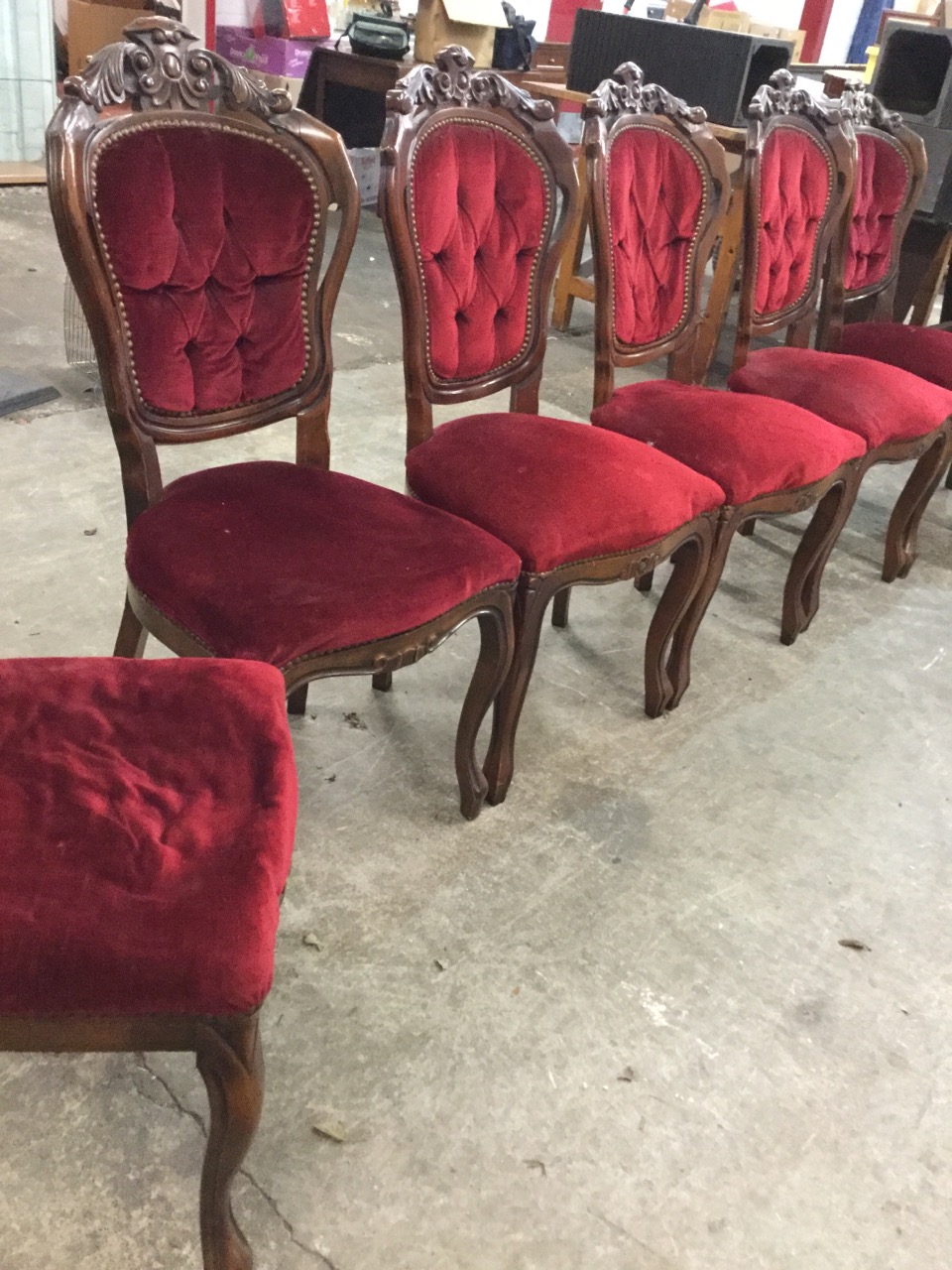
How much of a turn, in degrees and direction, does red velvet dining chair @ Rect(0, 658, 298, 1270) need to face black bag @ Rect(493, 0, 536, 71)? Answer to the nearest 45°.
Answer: approximately 90° to its left

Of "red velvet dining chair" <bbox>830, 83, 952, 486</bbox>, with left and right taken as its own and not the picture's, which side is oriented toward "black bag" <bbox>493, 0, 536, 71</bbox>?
back

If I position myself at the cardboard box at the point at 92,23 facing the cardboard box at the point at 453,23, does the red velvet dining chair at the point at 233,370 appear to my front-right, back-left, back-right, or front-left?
front-right

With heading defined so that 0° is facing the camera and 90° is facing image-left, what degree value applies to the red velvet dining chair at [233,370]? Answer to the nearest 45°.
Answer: approximately 315°

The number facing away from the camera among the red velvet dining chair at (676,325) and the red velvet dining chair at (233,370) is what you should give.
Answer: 0

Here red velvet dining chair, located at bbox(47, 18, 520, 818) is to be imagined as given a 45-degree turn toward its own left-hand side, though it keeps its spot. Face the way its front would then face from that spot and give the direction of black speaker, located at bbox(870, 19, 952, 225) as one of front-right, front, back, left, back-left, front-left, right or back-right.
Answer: front-left

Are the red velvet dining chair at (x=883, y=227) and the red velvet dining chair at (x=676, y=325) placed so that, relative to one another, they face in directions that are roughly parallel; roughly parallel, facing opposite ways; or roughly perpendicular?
roughly parallel

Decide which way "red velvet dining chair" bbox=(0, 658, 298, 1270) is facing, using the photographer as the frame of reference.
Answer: facing to the right of the viewer

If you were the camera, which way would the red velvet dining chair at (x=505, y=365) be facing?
facing the viewer and to the right of the viewer

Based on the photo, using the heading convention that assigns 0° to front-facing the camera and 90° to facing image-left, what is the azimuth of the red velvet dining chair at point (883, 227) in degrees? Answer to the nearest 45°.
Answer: approximately 315°

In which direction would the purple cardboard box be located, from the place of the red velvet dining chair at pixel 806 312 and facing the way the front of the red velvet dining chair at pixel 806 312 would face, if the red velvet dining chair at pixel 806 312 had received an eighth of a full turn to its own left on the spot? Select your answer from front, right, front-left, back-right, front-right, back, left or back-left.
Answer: back-left

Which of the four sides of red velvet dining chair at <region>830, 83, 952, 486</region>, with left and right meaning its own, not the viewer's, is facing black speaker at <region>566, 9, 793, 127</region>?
back

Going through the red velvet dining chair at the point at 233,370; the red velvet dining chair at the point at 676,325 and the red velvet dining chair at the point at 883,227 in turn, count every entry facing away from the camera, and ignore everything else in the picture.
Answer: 0

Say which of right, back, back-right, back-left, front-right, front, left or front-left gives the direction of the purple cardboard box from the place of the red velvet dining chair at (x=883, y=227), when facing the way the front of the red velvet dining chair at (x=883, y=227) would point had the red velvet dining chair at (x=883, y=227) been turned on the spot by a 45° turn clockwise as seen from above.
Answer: back-right

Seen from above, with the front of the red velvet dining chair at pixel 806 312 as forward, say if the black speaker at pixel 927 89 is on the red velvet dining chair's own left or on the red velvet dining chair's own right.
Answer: on the red velvet dining chair's own left

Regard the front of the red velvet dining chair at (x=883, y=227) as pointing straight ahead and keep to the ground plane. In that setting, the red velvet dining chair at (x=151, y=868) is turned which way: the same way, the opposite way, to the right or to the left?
to the left
